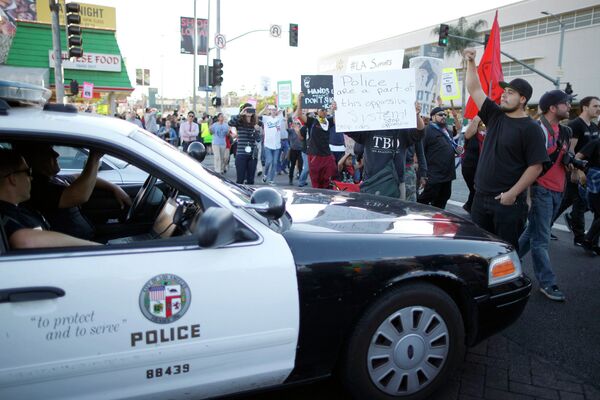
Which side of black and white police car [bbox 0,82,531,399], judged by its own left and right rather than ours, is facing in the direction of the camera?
right

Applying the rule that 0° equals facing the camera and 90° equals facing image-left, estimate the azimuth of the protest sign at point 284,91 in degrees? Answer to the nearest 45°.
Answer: approximately 0°

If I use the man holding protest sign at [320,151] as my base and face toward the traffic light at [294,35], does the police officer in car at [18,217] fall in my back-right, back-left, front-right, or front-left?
back-left

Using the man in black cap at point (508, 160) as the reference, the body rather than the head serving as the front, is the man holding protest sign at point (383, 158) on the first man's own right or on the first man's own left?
on the first man's own right

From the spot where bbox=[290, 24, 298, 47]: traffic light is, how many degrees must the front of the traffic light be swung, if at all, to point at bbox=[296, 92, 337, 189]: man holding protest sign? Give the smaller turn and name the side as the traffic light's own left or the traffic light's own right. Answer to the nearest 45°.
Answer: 0° — it already faces them

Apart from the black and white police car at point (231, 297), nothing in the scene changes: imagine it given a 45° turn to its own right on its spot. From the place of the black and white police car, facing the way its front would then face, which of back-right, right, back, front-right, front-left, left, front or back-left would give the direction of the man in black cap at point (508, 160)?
left

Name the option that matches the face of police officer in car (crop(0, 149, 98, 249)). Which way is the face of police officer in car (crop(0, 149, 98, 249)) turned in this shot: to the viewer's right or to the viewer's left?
to the viewer's right

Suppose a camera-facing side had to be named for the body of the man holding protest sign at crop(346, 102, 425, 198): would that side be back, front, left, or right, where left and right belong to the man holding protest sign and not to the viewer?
front

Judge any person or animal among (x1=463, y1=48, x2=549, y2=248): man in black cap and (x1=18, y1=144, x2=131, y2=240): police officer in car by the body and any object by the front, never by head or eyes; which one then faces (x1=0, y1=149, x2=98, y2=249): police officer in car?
the man in black cap

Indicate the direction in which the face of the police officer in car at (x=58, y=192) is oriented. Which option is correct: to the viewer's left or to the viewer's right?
to the viewer's right

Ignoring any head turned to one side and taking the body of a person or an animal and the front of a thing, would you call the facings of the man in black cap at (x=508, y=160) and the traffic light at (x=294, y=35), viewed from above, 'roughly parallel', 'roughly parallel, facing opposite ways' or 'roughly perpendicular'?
roughly parallel

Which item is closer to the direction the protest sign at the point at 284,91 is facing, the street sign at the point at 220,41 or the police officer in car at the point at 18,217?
the police officer in car

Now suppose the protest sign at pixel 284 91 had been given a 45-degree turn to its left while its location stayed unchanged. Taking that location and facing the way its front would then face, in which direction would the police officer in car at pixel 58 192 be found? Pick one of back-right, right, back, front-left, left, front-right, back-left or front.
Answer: front-right

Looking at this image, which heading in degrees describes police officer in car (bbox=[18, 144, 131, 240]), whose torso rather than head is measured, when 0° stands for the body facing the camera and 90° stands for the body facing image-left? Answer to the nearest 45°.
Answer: approximately 270°
